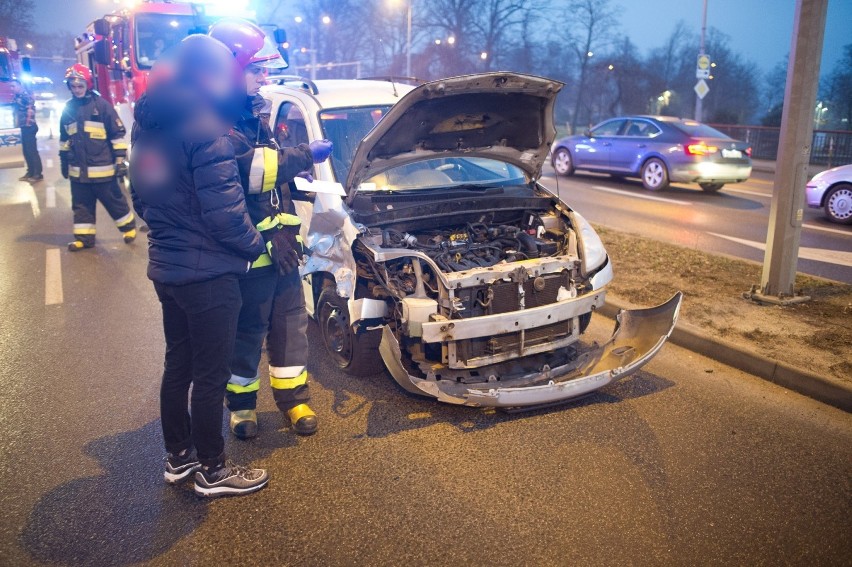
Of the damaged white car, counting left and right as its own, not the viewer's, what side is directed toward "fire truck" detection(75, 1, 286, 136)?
back

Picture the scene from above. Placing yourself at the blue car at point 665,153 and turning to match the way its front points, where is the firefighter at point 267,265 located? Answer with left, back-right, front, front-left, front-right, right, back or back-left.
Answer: back-left

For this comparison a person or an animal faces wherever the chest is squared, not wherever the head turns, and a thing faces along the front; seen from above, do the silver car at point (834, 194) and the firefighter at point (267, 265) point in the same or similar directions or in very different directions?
very different directions

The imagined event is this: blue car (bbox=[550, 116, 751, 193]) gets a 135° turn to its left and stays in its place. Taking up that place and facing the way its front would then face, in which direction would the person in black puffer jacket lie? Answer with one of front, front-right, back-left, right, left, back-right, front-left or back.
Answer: front

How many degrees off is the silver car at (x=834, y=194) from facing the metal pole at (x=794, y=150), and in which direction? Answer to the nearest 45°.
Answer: approximately 90° to its left

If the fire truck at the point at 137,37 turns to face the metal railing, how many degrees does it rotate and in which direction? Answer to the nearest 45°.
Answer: approximately 45° to its left

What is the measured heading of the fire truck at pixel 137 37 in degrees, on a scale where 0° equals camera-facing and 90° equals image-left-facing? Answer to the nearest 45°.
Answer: approximately 315°

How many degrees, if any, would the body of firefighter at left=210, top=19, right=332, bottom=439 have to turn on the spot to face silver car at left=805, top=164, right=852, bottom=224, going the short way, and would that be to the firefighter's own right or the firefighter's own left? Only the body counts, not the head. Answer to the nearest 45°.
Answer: approximately 90° to the firefighter's own left

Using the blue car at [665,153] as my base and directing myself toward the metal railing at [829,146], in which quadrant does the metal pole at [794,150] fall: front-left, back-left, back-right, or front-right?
back-right

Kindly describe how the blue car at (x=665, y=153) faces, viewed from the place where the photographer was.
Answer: facing away from the viewer and to the left of the viewer

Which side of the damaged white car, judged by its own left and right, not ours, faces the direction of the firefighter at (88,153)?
back

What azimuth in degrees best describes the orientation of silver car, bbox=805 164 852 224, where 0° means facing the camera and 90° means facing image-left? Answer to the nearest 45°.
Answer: approximately 90°
